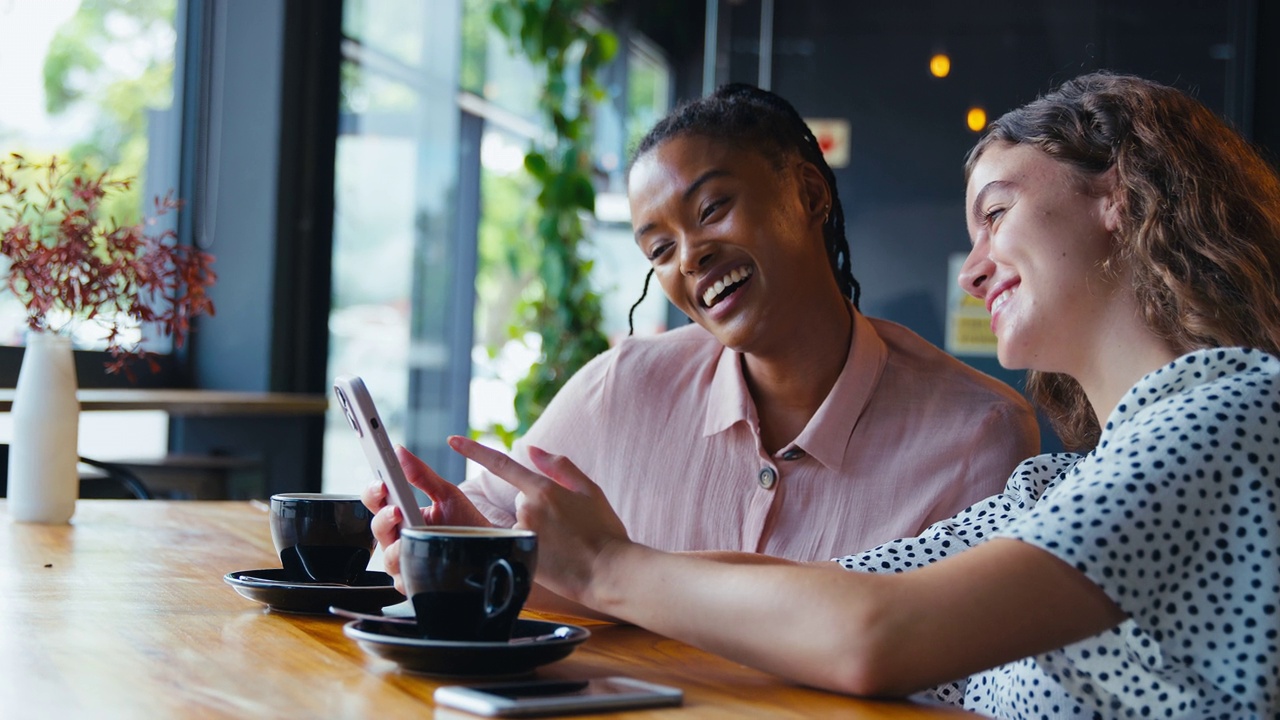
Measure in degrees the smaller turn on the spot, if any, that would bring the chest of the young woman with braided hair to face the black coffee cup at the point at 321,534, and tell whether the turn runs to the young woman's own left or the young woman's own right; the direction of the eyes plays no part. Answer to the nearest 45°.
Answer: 0° — they already face it

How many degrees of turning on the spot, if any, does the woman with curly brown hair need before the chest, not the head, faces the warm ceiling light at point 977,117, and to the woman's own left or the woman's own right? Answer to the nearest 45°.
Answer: approximately 90° to the woman's own right

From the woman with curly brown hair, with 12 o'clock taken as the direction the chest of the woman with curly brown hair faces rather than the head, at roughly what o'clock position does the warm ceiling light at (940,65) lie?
The warm ceiling light is roughly at 3 o'clock from the woman with curly brown hair.

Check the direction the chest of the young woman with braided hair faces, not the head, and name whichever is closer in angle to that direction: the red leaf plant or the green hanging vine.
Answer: the red leaf plant

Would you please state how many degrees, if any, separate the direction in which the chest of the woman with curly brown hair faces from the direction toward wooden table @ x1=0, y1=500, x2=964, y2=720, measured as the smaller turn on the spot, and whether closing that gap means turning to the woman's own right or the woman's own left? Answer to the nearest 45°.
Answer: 0° — they already face it

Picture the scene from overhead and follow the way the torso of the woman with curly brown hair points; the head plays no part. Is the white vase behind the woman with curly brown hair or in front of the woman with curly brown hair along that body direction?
in front

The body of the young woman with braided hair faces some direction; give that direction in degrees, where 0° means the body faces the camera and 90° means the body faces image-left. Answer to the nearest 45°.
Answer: approximately 45°

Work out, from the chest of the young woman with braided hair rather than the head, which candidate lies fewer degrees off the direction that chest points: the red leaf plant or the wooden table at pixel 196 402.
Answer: the red leaf plant

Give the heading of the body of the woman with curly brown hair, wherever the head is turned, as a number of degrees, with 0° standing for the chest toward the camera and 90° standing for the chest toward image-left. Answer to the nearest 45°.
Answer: approximately 90°
